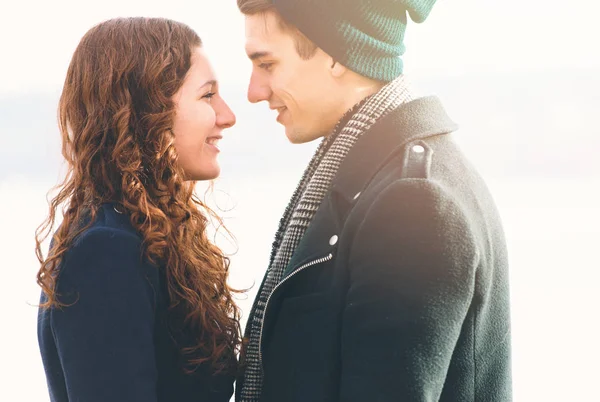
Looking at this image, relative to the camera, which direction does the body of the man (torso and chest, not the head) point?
to the viewer's left

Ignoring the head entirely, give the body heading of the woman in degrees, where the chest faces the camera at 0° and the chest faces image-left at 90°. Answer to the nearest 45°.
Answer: approximately 270°

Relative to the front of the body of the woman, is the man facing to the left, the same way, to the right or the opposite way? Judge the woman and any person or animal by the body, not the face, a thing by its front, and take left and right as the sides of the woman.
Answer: the opposite way

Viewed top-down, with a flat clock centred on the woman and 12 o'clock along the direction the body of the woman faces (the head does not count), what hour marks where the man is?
The man is roughly at 1 o'clock from the woman.

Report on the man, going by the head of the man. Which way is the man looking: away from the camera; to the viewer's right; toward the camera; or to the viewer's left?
to the viewer's left

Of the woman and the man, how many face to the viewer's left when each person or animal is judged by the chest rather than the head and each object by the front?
1

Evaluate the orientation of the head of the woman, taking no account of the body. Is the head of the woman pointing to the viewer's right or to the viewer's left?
to the viewer's right

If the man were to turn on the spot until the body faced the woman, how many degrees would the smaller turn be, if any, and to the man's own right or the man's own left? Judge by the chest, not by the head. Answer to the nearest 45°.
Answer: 0° — they already face them
